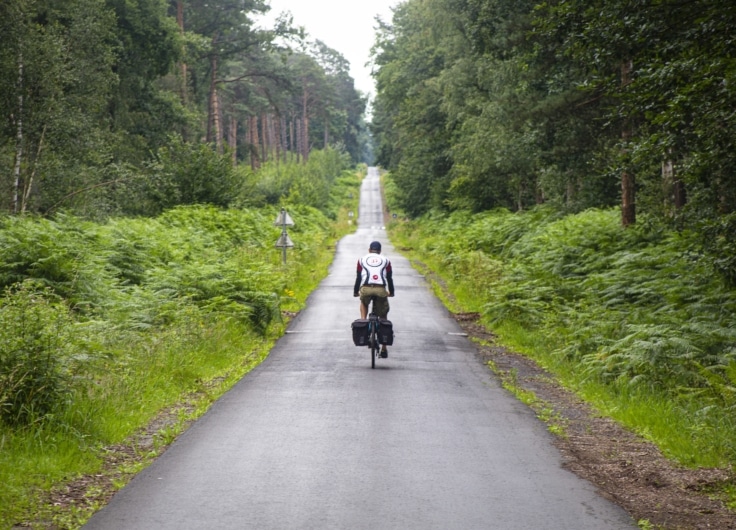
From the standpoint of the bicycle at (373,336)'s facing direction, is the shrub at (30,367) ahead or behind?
behind

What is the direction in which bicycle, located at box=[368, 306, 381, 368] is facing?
away from the camera

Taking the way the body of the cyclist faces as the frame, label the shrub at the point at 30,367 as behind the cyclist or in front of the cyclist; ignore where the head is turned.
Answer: behind

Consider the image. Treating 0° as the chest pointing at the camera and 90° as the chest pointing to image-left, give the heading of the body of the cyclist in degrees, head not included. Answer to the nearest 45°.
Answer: approximately 180°
